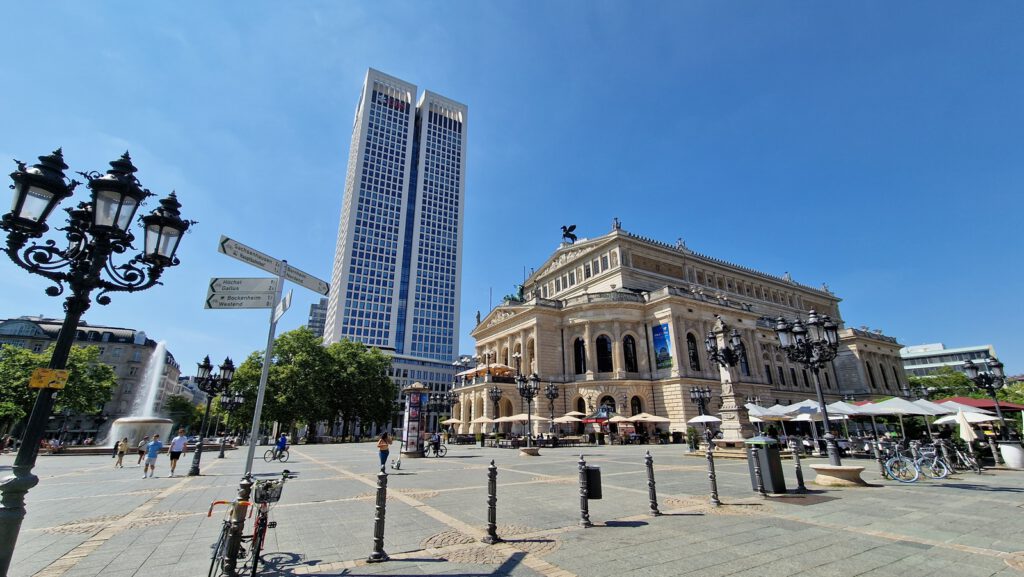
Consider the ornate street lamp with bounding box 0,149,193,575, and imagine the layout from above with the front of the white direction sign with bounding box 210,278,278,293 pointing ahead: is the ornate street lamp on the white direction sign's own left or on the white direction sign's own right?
on the white direction sign's own right

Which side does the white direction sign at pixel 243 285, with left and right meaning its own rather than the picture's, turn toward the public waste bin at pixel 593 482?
left

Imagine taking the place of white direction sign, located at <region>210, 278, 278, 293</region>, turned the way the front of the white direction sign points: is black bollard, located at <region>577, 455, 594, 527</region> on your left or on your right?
on your left

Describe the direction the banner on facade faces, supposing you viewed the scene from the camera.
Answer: facing the viewer and to the left of the viewer

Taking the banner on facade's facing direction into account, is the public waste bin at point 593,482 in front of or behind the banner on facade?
in front

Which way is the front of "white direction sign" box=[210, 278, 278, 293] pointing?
toward the camera

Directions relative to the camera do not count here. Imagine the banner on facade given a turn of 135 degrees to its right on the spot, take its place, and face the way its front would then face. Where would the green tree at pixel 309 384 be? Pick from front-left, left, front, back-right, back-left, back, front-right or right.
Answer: left

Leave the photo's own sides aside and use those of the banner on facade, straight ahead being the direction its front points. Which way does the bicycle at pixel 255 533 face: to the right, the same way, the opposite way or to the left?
to the left
